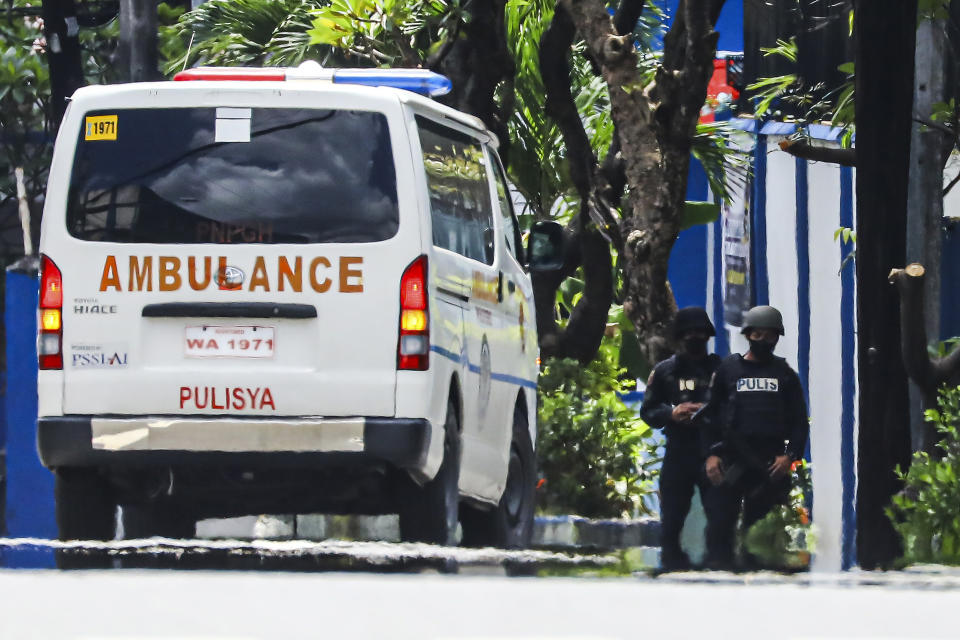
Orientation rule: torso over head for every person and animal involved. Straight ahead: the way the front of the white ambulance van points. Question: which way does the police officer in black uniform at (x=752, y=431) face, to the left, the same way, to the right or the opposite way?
the opposite way

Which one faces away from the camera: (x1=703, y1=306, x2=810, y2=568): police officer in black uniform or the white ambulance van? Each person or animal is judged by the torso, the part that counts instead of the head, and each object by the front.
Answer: the white ambulance van

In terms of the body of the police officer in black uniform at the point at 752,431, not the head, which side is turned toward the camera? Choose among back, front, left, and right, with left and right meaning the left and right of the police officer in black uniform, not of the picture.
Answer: front

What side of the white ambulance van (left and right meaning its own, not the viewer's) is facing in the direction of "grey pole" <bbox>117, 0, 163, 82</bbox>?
front

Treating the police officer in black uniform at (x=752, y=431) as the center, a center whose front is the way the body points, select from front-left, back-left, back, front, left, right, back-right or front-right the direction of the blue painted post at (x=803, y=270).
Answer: back

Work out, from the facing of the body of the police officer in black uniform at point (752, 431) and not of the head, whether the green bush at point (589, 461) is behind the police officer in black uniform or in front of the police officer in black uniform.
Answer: behind

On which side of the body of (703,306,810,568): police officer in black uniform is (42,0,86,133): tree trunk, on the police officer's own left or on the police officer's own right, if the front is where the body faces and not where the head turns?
on the police officer's own right

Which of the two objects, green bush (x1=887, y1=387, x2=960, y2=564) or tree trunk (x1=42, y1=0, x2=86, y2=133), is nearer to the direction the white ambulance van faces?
the tree trunk

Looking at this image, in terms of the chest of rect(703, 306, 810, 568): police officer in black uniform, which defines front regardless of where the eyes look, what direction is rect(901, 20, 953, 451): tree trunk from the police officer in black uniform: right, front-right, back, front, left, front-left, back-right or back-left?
back-left

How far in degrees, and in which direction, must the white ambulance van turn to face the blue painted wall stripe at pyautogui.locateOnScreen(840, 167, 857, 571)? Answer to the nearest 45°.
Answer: approximately 45° to its right

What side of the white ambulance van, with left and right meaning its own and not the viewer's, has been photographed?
back

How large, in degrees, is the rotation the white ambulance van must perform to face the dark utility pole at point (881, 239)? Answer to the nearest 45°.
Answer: approximately 45° to its right

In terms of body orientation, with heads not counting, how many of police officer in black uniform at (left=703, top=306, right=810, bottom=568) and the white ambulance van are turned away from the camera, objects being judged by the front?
1
